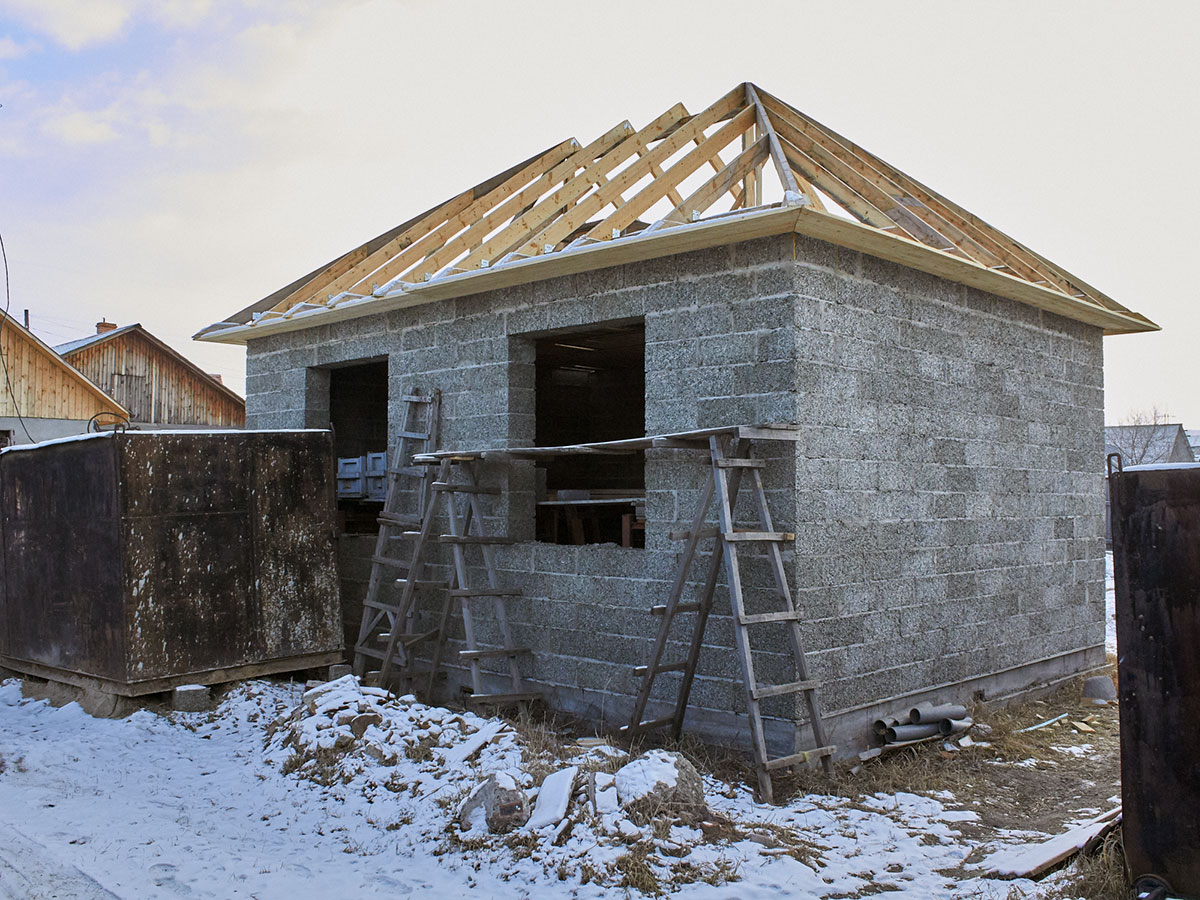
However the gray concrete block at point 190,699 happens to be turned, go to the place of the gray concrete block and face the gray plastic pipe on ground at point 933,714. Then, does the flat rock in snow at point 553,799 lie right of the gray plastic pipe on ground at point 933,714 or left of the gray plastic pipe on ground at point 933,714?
right

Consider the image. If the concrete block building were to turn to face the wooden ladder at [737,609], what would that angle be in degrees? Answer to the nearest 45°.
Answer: approximately 45° to its left

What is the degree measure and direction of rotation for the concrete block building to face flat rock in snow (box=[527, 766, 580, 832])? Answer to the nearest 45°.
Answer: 0° — it already faces it

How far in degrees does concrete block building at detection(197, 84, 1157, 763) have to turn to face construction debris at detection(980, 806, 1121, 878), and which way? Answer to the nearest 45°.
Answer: approximately 45° to its left

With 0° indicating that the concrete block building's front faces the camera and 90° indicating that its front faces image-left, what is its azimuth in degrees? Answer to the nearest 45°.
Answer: approximately 45°
